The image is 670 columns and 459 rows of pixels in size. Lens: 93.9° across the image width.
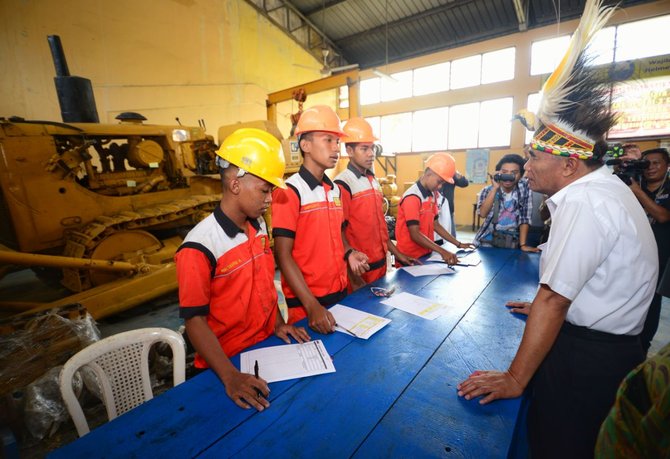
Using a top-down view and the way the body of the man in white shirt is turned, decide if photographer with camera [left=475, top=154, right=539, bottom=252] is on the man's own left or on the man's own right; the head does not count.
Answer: on the man's own right

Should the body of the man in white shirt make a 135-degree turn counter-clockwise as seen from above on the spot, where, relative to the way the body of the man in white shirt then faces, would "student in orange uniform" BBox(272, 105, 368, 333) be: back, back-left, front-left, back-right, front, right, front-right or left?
back-right

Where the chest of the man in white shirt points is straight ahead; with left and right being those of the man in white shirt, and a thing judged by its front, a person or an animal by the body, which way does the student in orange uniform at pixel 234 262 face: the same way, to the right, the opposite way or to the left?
the opposite way

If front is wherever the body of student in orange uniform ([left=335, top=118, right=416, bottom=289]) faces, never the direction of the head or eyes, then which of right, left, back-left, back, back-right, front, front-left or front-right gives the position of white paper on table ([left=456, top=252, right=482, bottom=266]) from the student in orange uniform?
front-left

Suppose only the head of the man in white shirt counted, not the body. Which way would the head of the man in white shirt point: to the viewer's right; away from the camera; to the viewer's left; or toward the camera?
to the viewer's left

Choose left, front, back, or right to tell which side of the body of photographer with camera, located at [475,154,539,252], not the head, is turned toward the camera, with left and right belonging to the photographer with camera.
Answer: front

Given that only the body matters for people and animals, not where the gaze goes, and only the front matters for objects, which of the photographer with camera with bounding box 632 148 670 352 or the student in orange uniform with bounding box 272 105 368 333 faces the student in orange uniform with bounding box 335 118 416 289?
the photographer with camera

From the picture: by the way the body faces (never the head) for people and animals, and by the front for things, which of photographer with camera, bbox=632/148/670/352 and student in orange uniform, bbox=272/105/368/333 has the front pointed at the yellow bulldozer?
the photographer with camera

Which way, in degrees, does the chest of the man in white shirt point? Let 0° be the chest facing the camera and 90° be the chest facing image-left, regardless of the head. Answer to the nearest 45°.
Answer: approximately 90°

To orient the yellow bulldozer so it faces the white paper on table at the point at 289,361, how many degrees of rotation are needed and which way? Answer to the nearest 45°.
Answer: approximately 45° to its left

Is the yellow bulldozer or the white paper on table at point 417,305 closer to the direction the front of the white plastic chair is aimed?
the white paper on table

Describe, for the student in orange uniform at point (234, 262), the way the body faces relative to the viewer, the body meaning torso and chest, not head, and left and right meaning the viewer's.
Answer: facing the viewer and to the right of the viewer

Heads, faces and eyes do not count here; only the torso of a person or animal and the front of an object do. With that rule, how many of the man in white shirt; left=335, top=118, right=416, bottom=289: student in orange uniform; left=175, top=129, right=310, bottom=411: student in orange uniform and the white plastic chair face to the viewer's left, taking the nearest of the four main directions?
1
